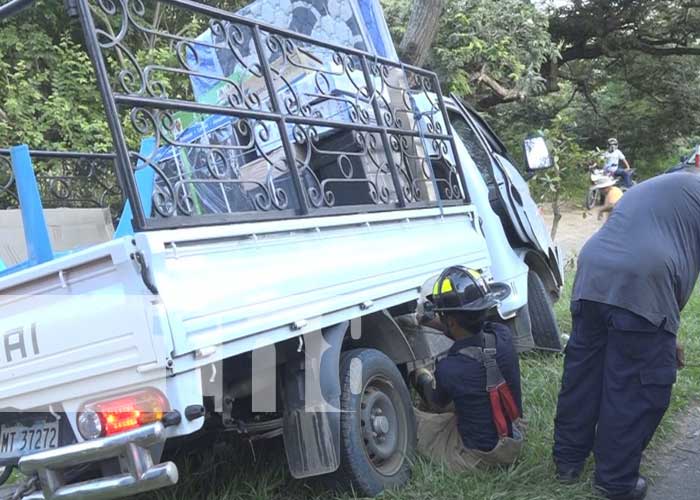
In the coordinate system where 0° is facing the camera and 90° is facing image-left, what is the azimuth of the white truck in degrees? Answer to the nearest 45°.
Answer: approximately 225°

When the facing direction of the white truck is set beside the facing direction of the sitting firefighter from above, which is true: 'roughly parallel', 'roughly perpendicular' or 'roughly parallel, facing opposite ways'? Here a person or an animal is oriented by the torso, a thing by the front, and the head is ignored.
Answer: roughly perpendicular

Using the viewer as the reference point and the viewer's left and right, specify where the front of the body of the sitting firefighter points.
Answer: facing away from the viewer and to the left of the viewer

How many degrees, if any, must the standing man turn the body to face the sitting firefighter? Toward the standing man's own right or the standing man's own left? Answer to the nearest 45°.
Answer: approximately 135° to the standing man's own left

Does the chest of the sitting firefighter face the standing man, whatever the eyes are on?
no

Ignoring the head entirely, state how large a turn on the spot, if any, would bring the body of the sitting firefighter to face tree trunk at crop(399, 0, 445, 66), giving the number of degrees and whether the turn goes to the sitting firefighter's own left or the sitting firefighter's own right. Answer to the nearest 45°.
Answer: approximately 45° to the sitting firefighter's own right

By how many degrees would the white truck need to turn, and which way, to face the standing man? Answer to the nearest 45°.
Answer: approximately 45° to its right

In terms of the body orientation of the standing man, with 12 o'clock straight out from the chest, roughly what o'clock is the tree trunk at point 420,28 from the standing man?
The tree trunk is roughly at 10 o'clock from the standing man.
